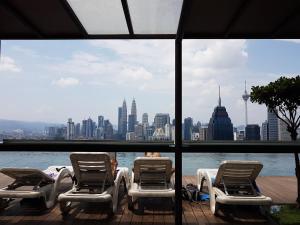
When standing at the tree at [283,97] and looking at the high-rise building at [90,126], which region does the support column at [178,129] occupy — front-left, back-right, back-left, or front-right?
back-left

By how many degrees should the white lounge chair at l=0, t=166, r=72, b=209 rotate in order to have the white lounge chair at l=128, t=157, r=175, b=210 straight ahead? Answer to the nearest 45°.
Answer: approximately 45° to its right

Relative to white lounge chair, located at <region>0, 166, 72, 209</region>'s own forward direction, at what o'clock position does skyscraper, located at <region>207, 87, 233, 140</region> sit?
The skyscraper is roughly at 12 o'clock from the white lounge chair.

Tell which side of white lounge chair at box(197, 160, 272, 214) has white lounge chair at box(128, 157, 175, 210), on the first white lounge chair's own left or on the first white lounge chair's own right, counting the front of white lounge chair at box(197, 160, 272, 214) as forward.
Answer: on the first white lounge chair's own left

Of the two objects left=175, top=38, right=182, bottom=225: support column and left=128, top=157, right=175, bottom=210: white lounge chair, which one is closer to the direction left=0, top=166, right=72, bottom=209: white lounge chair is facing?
the white lounge chair

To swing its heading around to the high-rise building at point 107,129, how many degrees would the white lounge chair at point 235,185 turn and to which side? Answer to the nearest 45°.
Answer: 0° — it already faces it

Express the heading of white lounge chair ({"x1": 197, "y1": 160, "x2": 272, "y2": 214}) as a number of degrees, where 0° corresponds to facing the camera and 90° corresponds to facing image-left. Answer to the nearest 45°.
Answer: approximately 135°

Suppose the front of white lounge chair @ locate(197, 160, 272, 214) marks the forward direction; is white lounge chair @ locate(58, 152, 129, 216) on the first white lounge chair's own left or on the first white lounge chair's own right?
on the first white lounge chair's own left

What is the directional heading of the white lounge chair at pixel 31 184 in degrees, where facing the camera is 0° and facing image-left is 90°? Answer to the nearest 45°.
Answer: approximately 225°
